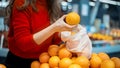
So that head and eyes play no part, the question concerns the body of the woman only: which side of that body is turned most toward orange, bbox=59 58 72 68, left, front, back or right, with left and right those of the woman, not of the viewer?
front

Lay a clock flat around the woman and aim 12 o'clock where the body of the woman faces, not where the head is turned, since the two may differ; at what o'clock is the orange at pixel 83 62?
The orange is roughly at 12 o'clock from the woman.

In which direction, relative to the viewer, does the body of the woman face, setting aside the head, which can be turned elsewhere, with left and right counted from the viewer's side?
facing the viewer and to the right of the viewer
